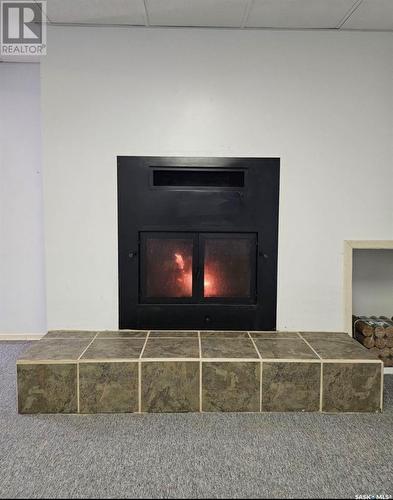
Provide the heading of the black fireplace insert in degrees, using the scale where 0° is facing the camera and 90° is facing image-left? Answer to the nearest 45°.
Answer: approximately 0°
